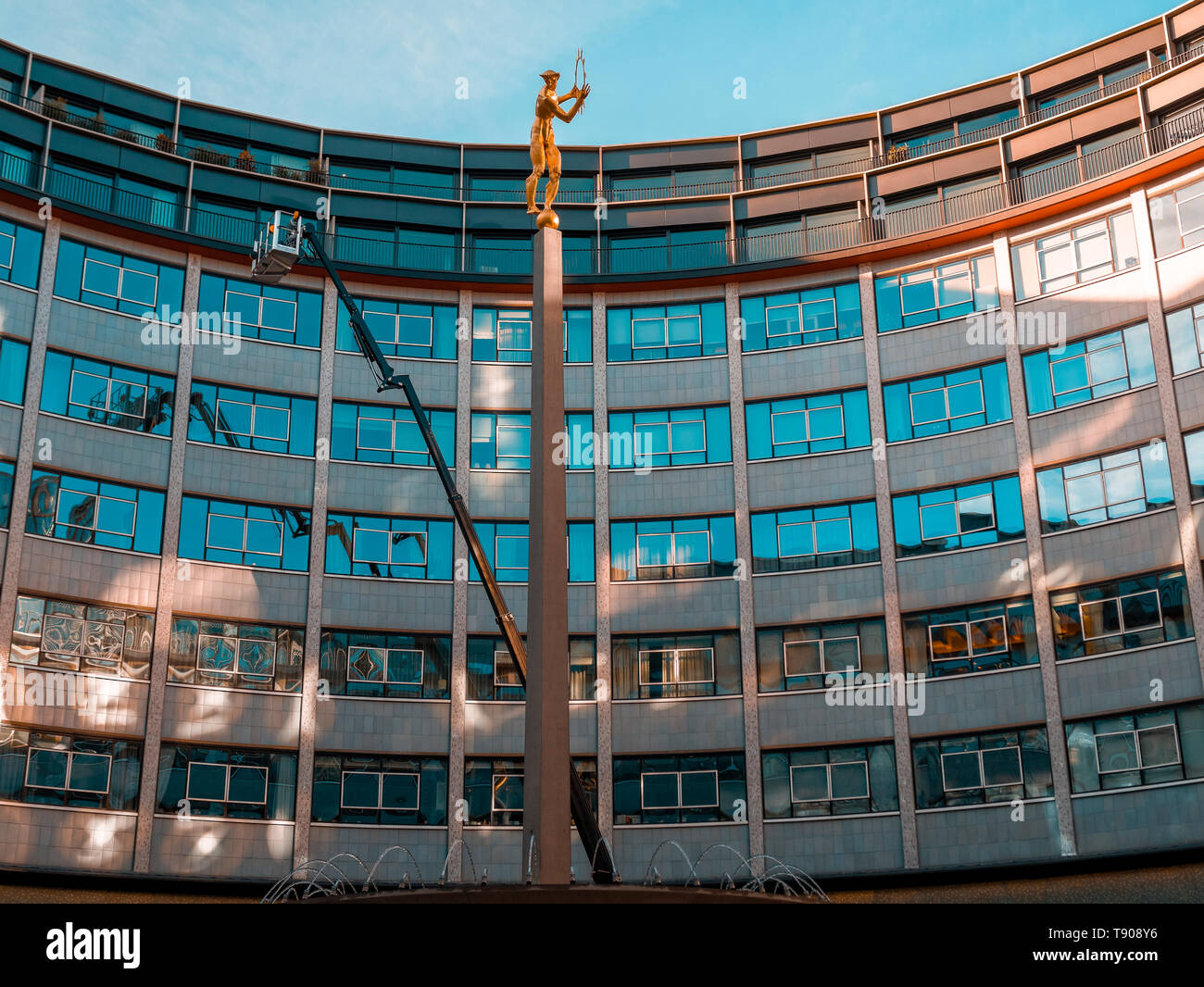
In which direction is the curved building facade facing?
toward the camera

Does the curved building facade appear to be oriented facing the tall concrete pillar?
yes

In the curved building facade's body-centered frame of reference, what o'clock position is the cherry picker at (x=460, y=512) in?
The cherry picker is roughly at 1 o'clock from the curved building facade.

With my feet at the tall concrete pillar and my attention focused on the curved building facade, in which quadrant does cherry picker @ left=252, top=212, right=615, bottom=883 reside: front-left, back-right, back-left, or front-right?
front-left

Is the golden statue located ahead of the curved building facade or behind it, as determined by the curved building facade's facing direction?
ahead
